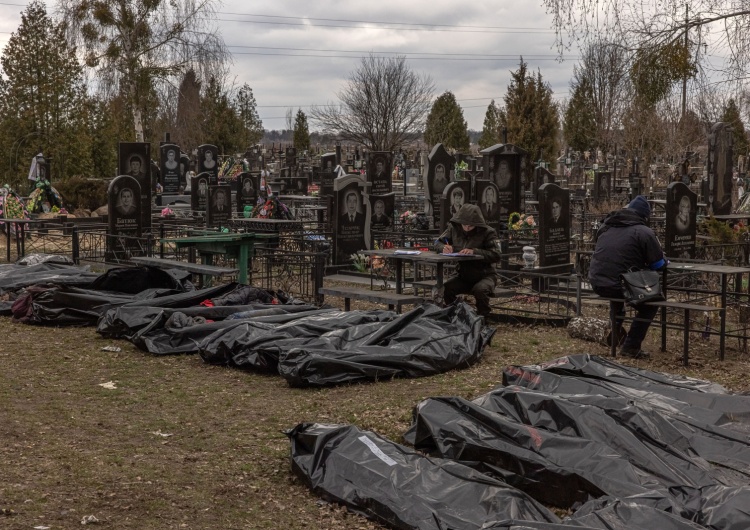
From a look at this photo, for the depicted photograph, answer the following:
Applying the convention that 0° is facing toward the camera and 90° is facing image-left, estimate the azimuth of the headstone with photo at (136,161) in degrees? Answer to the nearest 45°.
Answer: approximately 0°

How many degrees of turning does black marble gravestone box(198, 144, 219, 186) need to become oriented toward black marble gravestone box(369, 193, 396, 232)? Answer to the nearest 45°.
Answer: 0° — it already faces it

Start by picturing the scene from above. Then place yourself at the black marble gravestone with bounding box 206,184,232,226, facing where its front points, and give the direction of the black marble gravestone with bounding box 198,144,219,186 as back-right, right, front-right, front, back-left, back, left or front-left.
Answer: back

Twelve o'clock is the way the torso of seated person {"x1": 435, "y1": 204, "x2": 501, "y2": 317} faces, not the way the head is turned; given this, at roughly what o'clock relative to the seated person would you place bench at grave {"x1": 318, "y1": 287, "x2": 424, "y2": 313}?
The bench at grave is roughly at 2 o'clock from the seated person.

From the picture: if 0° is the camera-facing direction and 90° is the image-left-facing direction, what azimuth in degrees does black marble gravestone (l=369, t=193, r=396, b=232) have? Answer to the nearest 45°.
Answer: approximately 0°

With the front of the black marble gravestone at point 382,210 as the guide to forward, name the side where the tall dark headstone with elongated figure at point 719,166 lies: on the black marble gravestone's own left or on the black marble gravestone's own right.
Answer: on the black marble gravestone's own left

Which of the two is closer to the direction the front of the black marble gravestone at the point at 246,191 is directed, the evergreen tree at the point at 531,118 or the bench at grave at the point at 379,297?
the bench at grave

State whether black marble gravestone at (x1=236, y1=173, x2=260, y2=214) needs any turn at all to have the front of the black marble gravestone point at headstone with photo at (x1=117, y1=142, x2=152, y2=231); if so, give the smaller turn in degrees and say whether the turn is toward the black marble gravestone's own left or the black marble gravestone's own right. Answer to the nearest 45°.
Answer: approximately 45° to the black marble gravestone's own right
